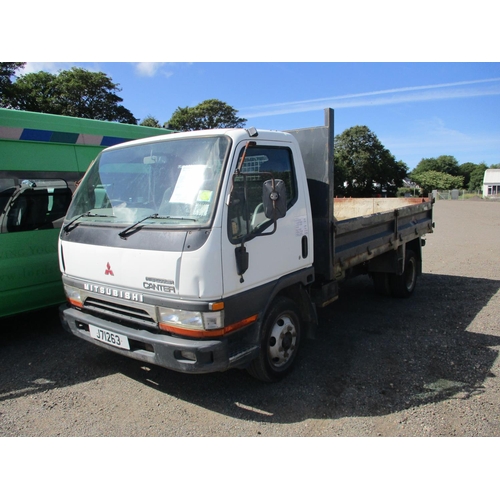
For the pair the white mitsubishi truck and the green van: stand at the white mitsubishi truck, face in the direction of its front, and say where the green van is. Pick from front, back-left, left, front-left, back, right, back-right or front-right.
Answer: right

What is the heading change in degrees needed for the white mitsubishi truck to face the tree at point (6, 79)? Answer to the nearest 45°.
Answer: approximately 90° to its right

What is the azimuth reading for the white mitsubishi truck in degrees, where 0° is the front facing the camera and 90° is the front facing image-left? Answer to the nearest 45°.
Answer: approximately 45°

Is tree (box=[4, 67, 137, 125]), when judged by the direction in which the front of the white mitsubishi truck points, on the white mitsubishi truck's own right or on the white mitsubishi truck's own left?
on the white mitsubishi truck's own right

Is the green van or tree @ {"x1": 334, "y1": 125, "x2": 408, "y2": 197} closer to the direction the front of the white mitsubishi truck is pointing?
the green van

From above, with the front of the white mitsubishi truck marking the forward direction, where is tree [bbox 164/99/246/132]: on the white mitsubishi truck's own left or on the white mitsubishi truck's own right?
on the white mitsubishi truck's own right

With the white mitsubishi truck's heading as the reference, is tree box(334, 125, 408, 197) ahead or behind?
behind
